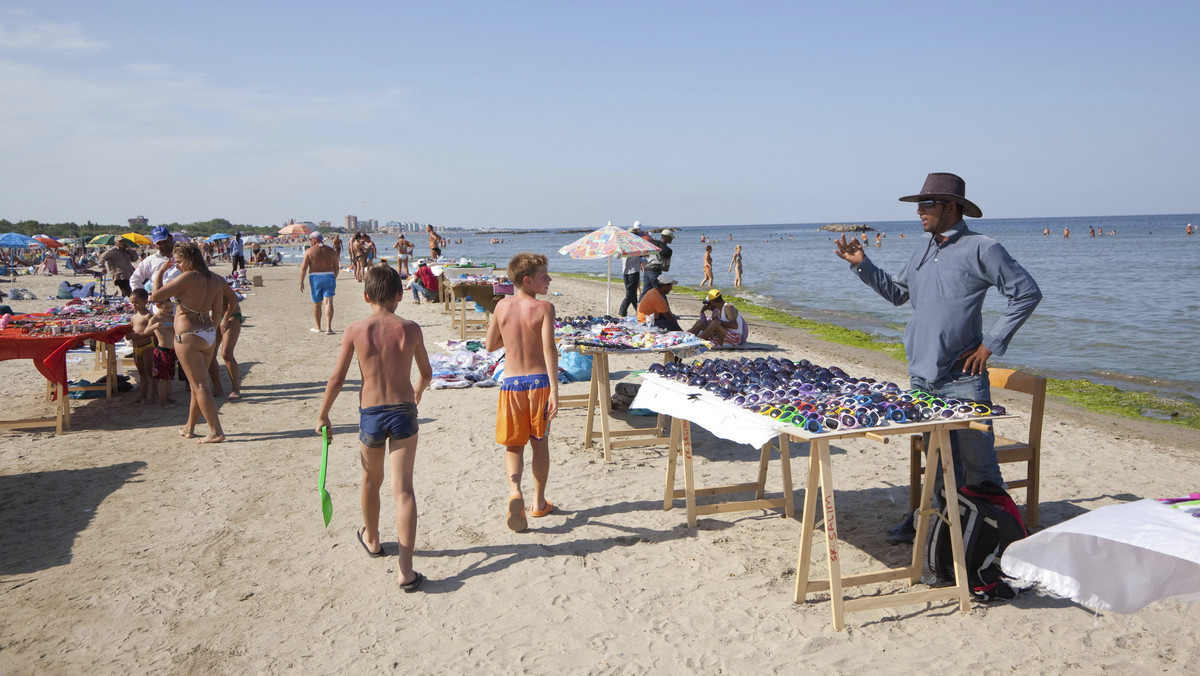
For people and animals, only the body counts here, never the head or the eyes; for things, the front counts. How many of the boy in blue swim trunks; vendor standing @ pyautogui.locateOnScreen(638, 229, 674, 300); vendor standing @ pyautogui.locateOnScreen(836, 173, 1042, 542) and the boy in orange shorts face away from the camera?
2

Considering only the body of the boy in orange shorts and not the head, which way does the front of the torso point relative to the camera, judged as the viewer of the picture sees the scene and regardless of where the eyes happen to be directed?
away from the camera

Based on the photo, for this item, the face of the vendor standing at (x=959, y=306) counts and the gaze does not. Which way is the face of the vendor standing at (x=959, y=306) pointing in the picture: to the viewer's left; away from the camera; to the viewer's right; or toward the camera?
to the viewer's left

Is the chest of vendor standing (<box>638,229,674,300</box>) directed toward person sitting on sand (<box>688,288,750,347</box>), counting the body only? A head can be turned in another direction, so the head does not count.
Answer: no

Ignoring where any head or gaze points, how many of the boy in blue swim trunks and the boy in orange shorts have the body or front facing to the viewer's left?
0

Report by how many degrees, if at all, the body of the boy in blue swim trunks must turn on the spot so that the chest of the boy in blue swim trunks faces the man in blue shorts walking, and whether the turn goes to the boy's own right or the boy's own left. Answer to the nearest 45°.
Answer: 0° — they already face them

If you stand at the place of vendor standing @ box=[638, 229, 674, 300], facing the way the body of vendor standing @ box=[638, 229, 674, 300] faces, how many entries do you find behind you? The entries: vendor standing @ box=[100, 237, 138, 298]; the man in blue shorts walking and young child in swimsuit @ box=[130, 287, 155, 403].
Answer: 0

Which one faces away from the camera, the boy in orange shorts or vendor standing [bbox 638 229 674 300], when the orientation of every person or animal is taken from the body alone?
the boy in orange shorts

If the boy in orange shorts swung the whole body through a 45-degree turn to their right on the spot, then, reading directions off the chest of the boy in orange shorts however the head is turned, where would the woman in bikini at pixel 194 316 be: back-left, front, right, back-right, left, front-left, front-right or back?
left

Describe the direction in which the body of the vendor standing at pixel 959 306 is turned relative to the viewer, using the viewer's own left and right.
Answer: facing the viewer and to the left of the viewer

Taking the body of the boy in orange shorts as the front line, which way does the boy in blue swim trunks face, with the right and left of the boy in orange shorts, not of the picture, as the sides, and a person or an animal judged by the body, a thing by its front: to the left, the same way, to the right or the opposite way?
the same way

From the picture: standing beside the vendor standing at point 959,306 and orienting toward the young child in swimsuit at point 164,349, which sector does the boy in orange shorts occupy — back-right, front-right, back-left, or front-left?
front-left

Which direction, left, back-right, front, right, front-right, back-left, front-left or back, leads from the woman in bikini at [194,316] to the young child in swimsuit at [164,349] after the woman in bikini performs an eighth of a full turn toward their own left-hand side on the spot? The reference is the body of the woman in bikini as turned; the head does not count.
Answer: right

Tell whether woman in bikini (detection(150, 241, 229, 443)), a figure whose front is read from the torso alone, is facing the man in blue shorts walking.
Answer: no

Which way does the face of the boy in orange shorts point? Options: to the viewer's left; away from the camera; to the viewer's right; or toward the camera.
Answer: to the viewer's right

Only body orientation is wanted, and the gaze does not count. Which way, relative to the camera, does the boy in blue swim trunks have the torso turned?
away from the camera

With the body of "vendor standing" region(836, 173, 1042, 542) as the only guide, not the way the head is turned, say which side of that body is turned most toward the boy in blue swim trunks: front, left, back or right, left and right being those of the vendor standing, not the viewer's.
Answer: front

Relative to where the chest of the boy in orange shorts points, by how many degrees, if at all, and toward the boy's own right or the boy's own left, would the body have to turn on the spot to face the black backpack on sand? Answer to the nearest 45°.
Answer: approximately 135° to the boy's own right
